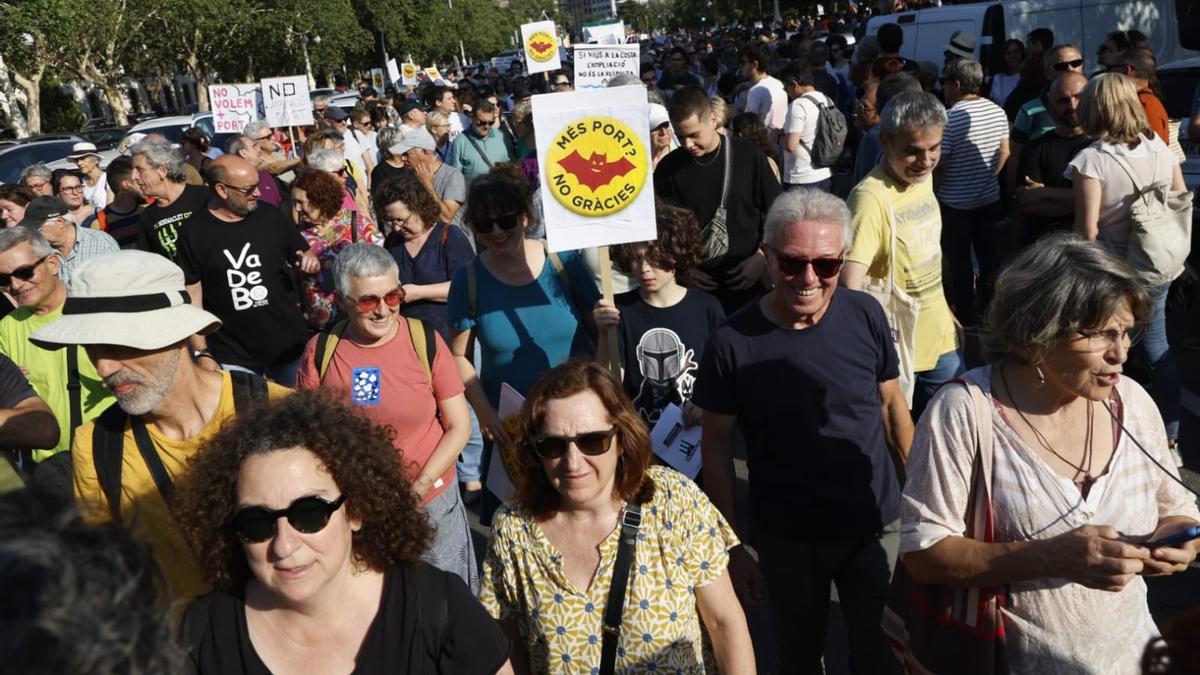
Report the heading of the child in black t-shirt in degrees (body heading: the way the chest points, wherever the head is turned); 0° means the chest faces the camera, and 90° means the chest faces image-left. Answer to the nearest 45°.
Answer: approximately 0°

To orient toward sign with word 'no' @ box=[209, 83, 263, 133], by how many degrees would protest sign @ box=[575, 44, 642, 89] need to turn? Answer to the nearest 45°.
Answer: approximately 135° to its right

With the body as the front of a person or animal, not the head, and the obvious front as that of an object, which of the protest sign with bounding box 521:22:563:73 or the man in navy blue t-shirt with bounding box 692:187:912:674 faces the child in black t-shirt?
the protest sign

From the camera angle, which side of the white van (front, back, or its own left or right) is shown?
left

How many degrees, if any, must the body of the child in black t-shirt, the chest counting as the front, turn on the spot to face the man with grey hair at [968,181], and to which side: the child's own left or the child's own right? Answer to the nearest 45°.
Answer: approximately 135° to the child's own left

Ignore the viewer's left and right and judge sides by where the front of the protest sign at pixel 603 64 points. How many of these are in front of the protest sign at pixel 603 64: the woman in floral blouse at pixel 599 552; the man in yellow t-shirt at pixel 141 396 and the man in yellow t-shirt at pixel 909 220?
3

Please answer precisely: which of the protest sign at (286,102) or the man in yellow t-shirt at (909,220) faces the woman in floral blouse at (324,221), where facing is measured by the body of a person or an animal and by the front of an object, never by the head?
the protest sign

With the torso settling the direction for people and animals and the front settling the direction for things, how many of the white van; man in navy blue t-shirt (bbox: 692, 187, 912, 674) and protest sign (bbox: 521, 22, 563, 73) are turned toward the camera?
2

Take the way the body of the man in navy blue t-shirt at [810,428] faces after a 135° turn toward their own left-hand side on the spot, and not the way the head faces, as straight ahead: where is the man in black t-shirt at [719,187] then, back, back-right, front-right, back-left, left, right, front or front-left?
front-left
